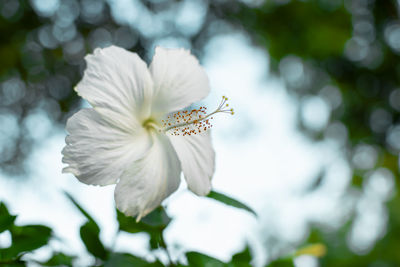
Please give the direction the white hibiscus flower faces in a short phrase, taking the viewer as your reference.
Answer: facing the viewer and to the right of the viewer
